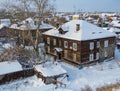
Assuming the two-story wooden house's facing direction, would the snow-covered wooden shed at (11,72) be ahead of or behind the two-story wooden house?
ahead

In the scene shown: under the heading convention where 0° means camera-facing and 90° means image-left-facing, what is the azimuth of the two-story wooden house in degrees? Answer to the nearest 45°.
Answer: approximately 45°
